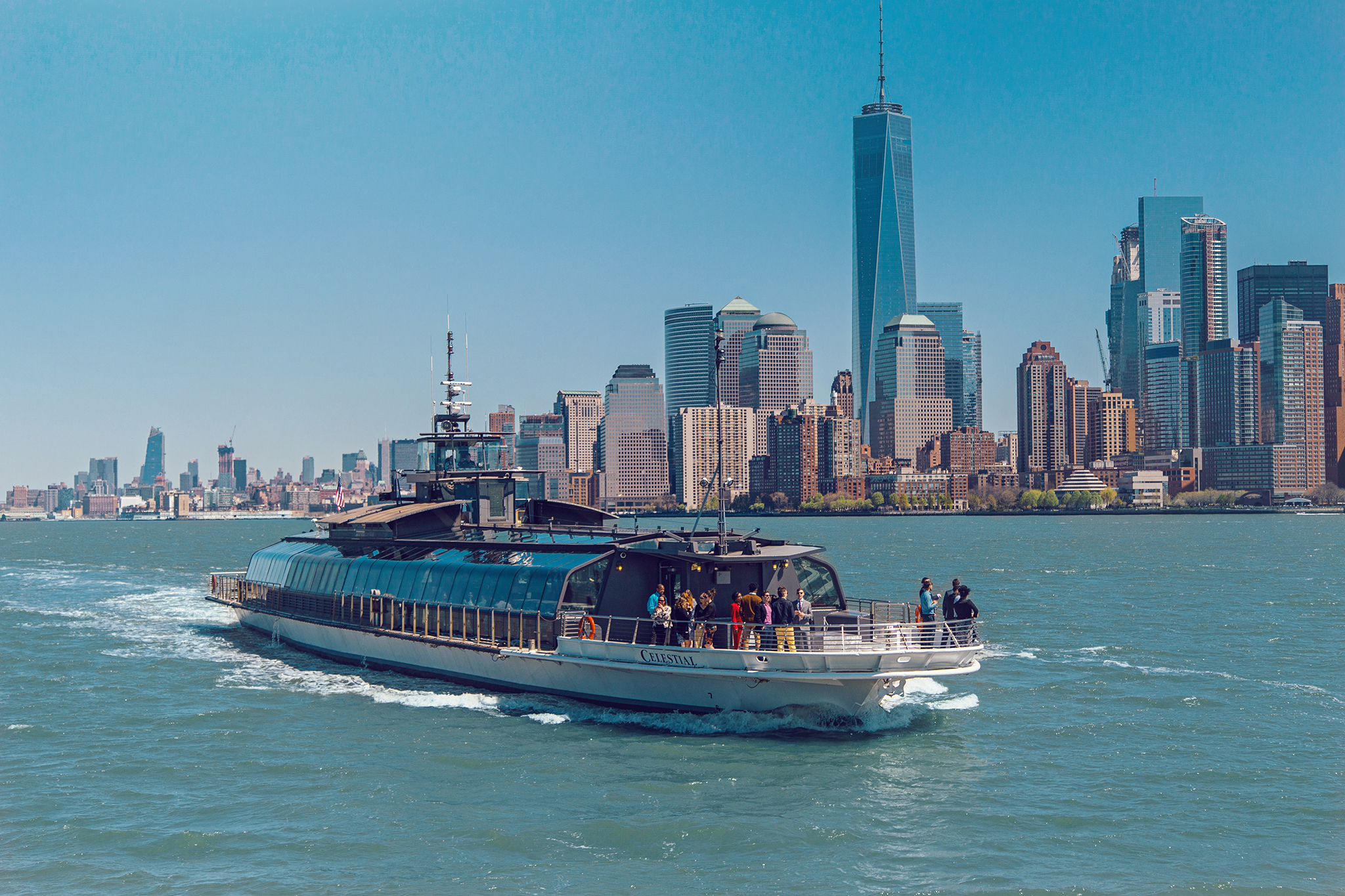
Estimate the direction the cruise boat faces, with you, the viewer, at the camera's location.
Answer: facing the viewer and to the right of the viewer
